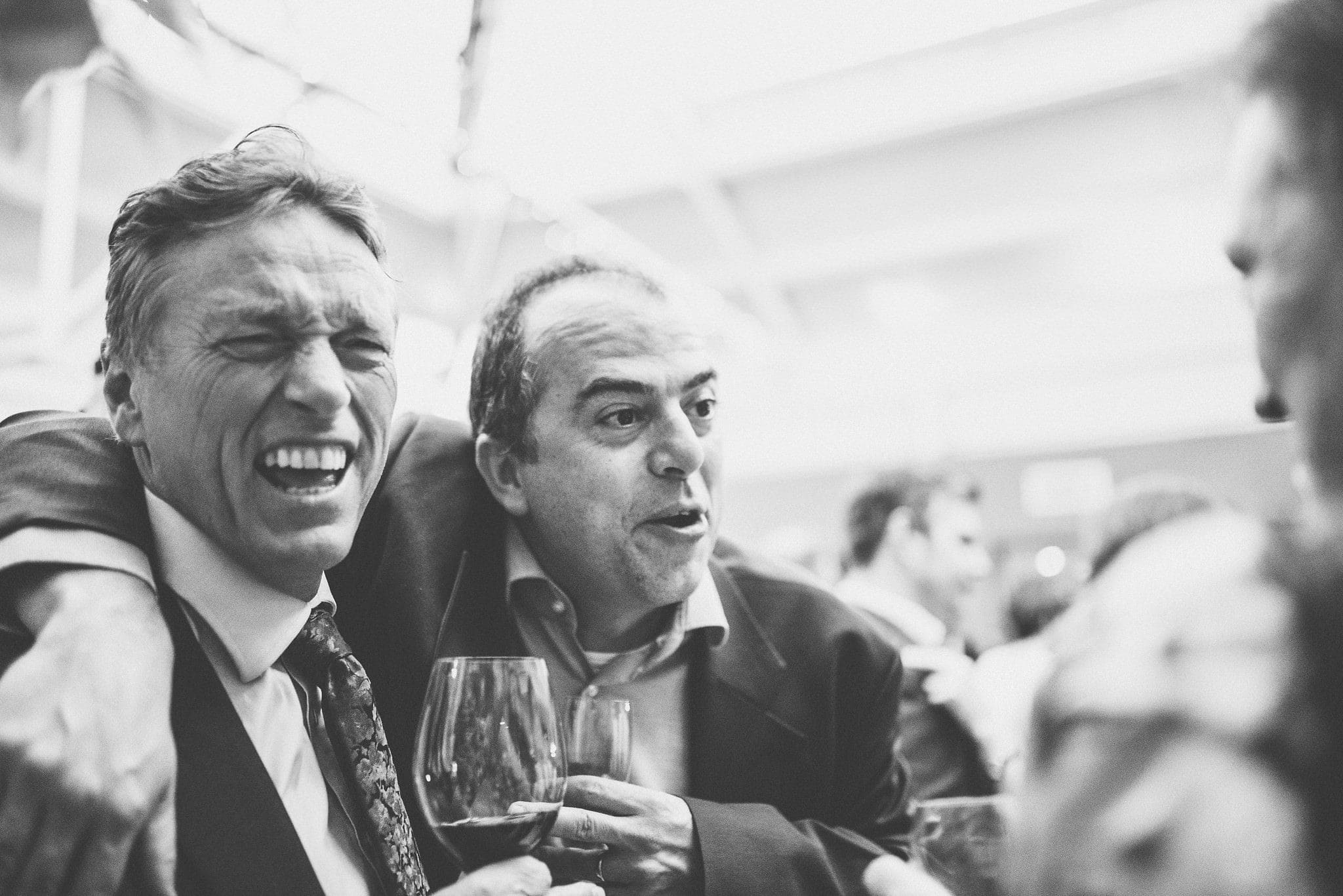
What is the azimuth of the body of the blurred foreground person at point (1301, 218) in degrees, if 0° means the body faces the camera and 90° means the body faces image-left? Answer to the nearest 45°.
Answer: approximately 90°

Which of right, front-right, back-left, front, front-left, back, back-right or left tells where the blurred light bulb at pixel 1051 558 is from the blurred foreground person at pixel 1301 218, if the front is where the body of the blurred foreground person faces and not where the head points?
right

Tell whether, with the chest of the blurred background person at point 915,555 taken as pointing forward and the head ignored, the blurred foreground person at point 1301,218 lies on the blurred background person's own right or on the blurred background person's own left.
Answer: on the blurred background person's own right

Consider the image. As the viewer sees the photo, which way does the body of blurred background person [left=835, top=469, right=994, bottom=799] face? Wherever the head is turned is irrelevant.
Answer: to the viewer's right

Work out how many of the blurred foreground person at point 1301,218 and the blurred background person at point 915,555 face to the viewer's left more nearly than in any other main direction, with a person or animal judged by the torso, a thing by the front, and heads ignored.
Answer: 1

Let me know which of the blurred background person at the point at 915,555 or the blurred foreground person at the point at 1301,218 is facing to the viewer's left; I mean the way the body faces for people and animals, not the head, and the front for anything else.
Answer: the blurred foreground person at the point at 1301,218

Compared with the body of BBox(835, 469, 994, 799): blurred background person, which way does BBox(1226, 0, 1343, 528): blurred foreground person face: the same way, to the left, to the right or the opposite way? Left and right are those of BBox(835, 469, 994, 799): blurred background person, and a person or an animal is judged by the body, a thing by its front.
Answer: the opposite way

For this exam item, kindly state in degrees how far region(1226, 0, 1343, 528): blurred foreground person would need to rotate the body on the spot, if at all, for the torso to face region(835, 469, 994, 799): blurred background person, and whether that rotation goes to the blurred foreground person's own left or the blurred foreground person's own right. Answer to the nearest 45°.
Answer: approximately 90° to the blurred foreground person's own right

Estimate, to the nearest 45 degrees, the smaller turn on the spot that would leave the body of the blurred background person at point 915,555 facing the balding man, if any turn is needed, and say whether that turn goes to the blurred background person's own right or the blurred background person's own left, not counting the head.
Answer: approximately 90° to the blurred background person's own right

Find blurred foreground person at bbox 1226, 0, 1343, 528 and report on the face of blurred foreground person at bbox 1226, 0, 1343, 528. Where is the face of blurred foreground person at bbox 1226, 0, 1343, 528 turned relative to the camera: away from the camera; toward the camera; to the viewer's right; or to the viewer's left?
to the viewer's left

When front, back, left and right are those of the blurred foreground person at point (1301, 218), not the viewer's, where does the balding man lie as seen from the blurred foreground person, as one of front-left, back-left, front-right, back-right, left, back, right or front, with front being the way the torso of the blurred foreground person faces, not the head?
front-right
